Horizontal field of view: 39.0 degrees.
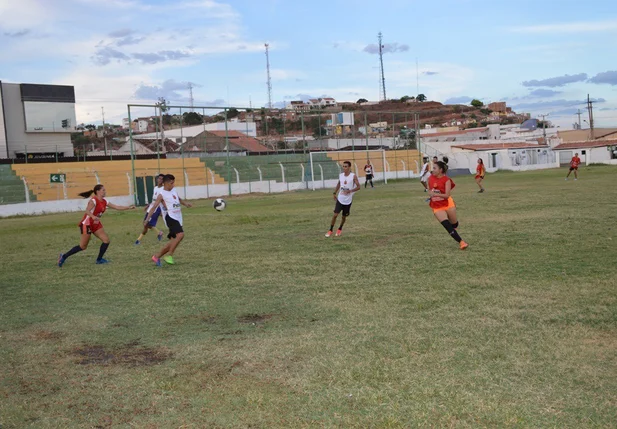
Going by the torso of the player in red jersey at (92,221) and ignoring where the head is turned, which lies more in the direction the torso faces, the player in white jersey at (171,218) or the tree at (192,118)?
the player in white jersey

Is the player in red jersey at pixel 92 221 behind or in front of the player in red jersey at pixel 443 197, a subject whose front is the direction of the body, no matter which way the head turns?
in front

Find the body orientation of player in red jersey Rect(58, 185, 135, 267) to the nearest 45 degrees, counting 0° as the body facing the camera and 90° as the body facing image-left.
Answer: approximately 270°

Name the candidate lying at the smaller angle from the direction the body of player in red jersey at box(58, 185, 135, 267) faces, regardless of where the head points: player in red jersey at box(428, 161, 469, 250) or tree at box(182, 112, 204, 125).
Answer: the player in red jersey

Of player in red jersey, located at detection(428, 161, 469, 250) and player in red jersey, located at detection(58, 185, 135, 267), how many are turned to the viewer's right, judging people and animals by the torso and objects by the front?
1

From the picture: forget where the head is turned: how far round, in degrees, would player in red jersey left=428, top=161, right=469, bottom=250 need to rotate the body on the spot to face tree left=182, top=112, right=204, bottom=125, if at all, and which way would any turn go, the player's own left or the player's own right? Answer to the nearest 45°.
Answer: approximately 90° to the player's own right

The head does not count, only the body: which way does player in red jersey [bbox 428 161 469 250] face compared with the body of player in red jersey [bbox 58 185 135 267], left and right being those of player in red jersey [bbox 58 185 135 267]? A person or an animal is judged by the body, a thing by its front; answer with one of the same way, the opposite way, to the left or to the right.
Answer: the opposite way

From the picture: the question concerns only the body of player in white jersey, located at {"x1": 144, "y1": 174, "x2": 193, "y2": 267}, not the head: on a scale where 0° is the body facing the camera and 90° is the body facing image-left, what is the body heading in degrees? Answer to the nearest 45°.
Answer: approximately 315°

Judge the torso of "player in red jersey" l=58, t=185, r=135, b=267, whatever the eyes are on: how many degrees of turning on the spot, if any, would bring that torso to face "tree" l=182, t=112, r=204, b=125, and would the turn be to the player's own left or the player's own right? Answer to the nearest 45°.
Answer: approximately 90° to the player's own left

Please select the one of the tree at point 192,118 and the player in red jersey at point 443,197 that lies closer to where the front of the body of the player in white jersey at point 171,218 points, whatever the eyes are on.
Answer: the player in red jersey
